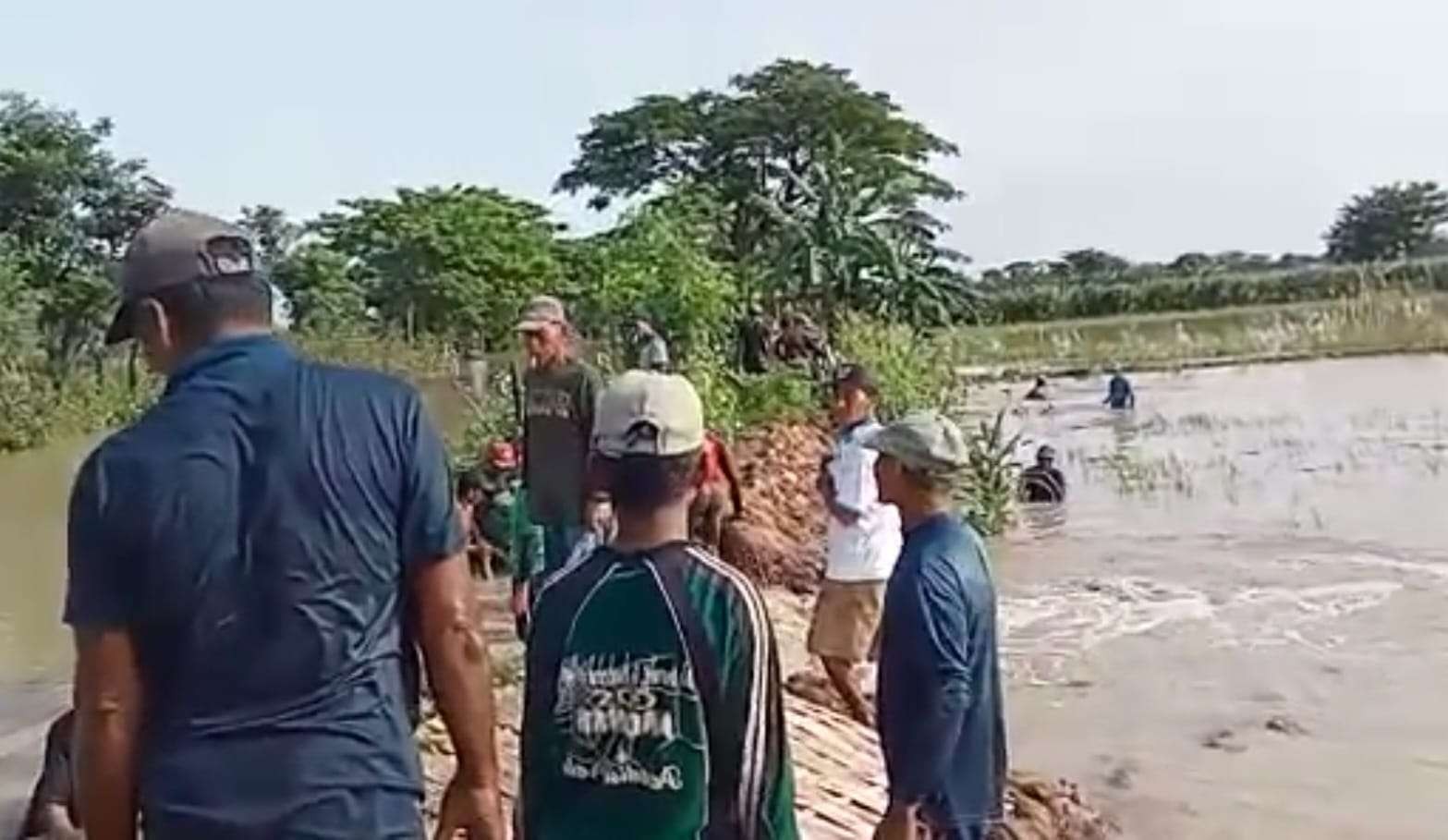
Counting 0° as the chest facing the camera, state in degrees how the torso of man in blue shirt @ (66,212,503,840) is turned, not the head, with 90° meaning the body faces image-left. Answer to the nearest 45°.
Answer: approximately 180°

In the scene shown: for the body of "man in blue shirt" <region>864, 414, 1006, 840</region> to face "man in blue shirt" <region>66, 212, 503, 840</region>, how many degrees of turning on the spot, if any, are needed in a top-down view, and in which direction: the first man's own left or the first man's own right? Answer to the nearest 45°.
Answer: approximately 45° to the first man's own left

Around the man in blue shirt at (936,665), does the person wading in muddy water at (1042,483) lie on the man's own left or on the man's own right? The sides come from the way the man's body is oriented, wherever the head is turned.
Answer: on the man's own right

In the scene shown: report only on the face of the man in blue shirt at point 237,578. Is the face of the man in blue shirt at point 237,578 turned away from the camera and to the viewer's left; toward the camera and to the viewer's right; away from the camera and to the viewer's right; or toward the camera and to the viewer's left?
away from the camera and to the viewer's left

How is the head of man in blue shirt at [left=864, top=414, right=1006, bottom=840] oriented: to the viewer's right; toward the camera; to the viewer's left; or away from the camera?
to the viewer's left

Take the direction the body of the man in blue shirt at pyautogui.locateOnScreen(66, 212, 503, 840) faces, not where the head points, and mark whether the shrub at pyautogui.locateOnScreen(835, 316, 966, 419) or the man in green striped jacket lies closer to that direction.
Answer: the shrub

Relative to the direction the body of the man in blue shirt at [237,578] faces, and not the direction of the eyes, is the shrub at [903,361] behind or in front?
in front

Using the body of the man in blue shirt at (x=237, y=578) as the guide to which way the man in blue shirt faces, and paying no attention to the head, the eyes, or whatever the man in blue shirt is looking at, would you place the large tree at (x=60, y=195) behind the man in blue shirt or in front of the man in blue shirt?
in front

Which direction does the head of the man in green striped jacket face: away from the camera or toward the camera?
away from the camera

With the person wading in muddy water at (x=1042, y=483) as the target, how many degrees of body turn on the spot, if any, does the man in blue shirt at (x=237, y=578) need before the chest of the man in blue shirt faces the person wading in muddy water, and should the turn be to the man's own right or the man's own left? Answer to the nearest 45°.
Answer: approximately 45° to the man's own right
